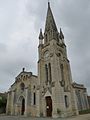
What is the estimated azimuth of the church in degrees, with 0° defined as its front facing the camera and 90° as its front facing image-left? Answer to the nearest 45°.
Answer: approximately 45°
